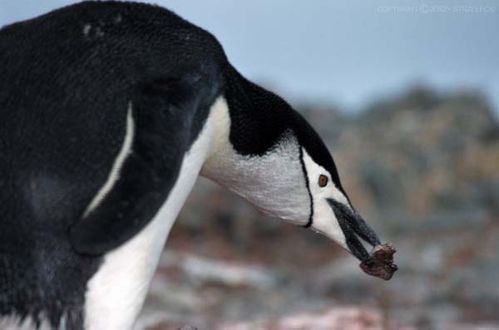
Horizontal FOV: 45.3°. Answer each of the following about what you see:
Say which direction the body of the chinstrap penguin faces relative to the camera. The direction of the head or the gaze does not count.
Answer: to the viewer's right

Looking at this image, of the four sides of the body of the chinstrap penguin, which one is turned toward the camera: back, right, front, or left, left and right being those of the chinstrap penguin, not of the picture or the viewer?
right
